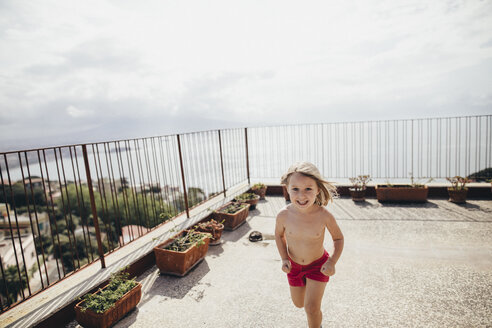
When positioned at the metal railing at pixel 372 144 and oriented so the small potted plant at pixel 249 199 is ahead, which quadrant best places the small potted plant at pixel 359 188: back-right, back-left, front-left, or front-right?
front-left

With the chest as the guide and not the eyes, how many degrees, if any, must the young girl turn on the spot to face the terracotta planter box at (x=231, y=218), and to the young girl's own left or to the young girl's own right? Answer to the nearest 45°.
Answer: approximately 135° to the young girl's own right

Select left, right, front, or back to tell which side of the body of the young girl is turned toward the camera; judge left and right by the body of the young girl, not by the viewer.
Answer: front

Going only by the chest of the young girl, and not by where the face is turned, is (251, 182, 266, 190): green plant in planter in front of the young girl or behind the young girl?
behind

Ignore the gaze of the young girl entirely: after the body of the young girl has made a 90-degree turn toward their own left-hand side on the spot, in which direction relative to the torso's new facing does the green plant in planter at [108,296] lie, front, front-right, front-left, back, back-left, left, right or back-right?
back

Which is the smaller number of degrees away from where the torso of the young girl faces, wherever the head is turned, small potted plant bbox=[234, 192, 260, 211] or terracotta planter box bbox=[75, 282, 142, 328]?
the terracotta planter box

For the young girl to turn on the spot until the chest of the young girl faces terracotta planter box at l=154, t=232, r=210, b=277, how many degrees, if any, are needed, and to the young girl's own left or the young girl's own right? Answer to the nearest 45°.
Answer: approximately 135° to the young girl's own right

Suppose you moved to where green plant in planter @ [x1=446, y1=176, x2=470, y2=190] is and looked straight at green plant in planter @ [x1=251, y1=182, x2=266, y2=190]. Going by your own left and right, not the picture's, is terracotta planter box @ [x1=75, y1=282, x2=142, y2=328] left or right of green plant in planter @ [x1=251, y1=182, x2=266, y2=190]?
left

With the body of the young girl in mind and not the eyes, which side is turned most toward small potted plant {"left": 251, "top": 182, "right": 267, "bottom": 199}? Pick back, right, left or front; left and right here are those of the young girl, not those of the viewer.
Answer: back

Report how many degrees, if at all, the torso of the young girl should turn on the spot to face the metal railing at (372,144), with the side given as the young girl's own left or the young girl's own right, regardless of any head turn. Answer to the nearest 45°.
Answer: approximately 180°

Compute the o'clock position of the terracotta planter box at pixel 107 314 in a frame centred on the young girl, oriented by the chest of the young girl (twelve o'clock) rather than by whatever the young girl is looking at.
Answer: The terracotta planter box is roughly at 3 o'clock from the young girl.

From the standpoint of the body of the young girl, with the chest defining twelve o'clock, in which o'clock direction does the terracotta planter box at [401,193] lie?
The terracotta planter box is roughly at 7 o'clock from the young girl.

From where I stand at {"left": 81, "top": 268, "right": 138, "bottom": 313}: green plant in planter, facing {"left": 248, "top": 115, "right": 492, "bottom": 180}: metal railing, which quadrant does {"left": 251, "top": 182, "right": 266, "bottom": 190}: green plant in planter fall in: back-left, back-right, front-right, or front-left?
front-left

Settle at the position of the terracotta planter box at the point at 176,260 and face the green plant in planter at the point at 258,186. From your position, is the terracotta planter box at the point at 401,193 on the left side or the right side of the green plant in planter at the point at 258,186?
right

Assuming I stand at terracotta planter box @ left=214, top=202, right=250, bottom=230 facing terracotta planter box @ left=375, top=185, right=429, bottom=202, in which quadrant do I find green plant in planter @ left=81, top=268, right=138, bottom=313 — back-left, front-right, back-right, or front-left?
back-right

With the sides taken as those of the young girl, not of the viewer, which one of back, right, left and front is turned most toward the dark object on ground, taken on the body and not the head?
back
